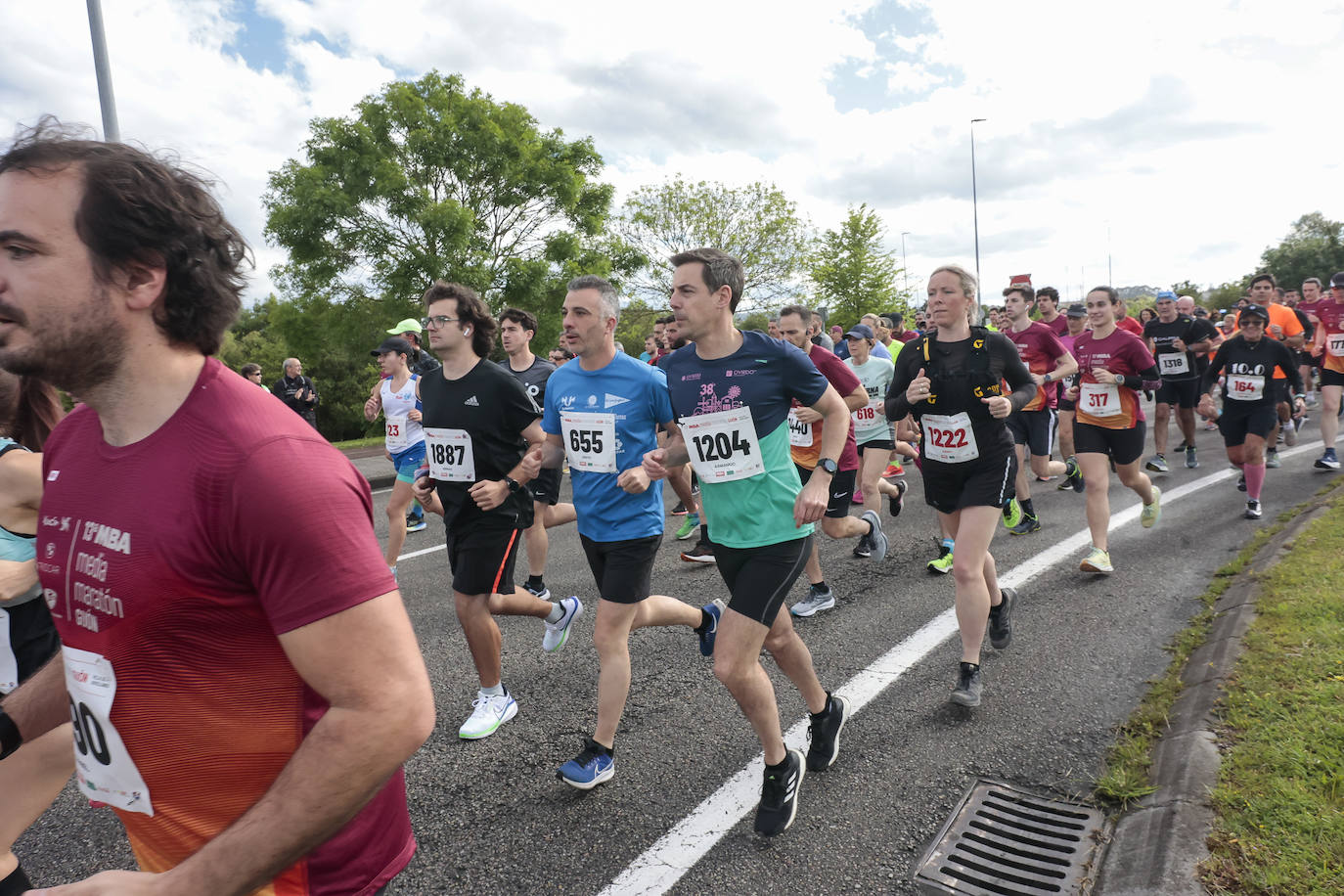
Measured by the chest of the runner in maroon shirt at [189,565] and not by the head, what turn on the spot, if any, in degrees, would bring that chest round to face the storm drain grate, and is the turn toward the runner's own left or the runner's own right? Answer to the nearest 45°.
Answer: approximately 135° to the runner's own left

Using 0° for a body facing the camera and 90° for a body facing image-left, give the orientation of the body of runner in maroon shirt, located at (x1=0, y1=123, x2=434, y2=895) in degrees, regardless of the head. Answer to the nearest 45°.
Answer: approximately 45°

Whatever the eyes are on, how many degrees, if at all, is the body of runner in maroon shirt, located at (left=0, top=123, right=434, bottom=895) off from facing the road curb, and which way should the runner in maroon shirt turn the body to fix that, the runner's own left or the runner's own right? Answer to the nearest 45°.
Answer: approximately 135° to the runner's own left

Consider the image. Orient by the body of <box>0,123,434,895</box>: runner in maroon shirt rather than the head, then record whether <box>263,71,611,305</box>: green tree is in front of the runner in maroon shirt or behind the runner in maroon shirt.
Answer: behind

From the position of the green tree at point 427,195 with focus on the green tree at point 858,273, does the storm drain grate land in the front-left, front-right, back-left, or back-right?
back-right

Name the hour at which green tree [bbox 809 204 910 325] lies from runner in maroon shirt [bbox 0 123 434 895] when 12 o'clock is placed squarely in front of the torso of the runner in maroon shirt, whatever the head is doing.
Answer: The green tree is roughly at 6 o'clock from the runner in maroon shirt.

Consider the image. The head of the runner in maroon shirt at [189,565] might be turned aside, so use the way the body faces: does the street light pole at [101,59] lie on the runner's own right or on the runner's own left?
on the runner's own right
